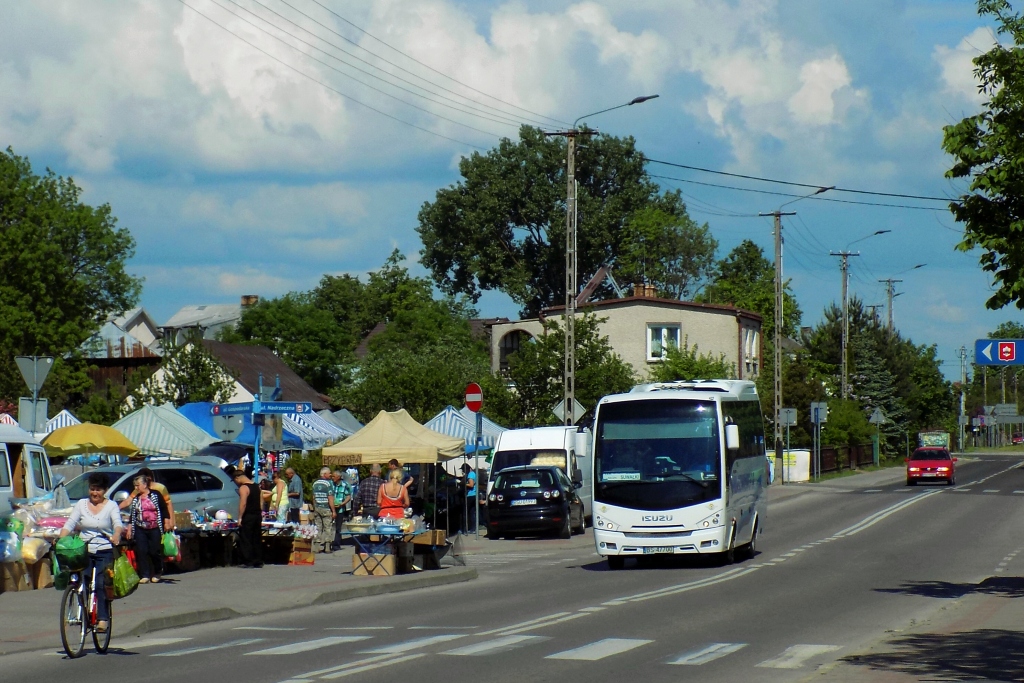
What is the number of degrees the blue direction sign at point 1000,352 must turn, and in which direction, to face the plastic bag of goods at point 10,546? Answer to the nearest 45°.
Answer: approximately 45° to its right

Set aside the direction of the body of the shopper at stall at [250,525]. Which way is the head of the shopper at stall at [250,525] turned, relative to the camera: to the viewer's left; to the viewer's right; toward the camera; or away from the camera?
to the viewer's left

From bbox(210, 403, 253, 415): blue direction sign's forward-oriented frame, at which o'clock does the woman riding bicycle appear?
The woman riding bicycle is roughly at 12 o'clock from the blue direction sign.

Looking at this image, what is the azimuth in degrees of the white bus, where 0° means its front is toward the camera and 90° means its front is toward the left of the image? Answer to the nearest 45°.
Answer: approximately 0°

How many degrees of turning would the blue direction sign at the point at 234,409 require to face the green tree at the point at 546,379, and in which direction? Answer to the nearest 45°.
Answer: approximately 135° to its left

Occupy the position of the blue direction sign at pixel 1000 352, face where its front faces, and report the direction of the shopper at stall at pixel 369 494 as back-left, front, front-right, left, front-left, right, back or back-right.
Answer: right

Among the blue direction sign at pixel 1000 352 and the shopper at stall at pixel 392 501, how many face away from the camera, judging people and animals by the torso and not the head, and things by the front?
1

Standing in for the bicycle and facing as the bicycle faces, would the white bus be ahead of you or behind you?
behind

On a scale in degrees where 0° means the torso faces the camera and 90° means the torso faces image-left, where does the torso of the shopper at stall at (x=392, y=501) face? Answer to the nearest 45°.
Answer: approximately 180°

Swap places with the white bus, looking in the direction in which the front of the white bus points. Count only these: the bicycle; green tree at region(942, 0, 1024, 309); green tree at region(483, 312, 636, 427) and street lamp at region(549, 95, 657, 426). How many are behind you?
2

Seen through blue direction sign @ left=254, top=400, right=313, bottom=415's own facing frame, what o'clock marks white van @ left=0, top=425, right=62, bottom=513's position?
The white van is roughly at 2 o'clock from the blue direction sign.

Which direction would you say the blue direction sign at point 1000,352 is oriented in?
toward the camera

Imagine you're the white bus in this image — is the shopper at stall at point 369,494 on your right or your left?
on your right

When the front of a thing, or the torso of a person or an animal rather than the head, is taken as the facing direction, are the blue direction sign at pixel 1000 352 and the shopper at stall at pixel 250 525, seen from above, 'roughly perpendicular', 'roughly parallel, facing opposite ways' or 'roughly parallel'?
roughly perpendicular
